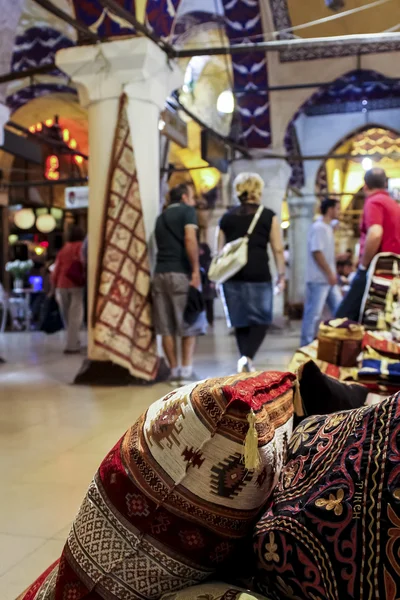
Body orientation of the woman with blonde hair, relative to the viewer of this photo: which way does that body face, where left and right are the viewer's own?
facing away from the viewer

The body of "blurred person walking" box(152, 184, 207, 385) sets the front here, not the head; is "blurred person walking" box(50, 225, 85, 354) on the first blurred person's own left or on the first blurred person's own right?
on the first blurred person's own left

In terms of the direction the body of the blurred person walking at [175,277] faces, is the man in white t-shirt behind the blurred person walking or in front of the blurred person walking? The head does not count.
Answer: in front

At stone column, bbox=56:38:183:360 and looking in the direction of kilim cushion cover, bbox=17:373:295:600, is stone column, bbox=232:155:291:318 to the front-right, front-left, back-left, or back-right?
back-left

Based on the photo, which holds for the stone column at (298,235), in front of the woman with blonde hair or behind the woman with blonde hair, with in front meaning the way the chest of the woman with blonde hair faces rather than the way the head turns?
in front

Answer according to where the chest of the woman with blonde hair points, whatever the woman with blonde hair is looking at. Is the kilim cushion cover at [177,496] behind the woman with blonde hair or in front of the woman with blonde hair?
behind

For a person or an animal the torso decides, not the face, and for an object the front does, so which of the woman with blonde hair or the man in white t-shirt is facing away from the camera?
the woman with blonde hair

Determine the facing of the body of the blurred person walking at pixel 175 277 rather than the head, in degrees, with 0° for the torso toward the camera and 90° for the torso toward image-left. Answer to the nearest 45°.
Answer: approximately 225°

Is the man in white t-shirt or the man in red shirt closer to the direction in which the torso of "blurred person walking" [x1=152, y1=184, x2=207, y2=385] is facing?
the man in white t-shirt

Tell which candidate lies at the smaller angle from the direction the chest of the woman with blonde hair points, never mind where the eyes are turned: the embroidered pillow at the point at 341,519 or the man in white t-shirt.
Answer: the man in white t-shirt
